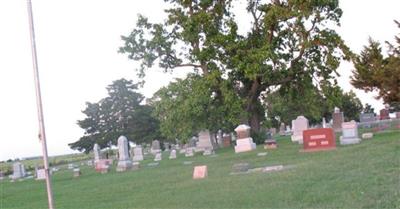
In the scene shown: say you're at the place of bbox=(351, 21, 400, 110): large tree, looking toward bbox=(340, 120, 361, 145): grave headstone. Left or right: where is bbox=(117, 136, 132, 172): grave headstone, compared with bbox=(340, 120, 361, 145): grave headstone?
right

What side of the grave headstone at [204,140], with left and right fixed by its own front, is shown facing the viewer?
front

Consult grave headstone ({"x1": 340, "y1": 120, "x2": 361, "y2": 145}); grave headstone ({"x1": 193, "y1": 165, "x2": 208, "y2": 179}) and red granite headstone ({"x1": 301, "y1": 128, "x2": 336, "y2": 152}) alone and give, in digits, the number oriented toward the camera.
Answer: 3

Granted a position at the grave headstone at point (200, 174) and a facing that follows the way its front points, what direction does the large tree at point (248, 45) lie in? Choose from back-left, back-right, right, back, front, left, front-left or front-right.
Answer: back

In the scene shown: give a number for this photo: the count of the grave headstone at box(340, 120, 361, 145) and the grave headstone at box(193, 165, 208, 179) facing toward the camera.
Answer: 2

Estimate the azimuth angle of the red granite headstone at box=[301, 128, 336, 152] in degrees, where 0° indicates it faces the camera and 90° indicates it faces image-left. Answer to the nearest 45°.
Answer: approximately 0°

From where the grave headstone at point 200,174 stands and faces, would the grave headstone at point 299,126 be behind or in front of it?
behind

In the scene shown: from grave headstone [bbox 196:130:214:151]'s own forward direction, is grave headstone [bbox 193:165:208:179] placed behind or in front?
in front

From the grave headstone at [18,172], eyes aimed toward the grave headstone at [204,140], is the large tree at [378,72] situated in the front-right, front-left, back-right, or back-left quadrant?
front-right

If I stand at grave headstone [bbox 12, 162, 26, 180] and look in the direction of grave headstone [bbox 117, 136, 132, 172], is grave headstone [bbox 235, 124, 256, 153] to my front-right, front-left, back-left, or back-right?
front-left

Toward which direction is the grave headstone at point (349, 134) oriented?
toward the camera
